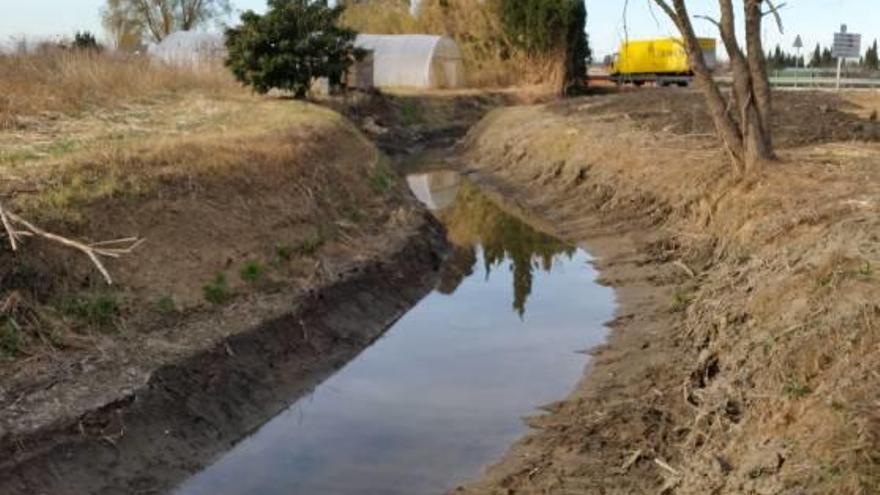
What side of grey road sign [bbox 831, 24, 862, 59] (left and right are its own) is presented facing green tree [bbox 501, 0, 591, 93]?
right

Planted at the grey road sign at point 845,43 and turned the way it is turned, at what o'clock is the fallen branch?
The fallen branch is roughly at 12 o'clock from the grey road sign.

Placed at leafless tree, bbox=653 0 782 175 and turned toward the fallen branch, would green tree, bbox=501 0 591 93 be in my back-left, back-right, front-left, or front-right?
back-right

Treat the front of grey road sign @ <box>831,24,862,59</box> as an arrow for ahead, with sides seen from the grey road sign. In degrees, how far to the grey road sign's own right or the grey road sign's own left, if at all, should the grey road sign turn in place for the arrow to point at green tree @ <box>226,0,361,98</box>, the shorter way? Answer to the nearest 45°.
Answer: approximately 45° to the grey road sign's own right

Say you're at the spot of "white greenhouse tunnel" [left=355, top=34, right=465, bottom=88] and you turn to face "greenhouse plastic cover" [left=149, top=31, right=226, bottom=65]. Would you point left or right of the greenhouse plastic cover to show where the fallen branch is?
left

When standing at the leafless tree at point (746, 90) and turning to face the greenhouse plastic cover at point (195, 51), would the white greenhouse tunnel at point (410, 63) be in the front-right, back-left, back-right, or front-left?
front-right

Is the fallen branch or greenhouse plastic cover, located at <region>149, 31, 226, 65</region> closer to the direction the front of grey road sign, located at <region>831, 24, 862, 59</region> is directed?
the fallen branch

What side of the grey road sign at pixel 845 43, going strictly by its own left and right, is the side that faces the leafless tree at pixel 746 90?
front

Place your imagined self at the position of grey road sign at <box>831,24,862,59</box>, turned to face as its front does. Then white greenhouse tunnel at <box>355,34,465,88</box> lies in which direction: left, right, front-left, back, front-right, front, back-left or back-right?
right
